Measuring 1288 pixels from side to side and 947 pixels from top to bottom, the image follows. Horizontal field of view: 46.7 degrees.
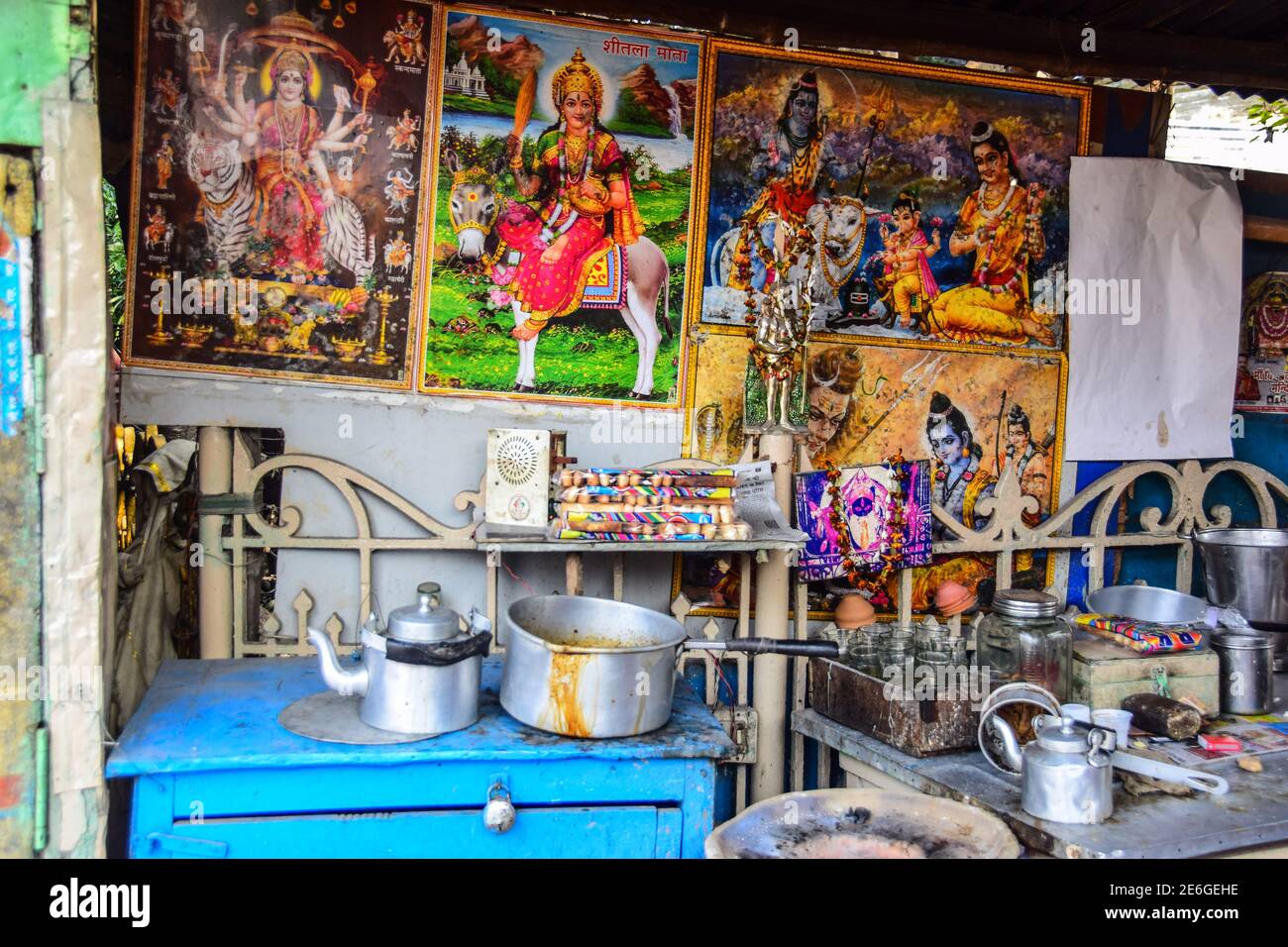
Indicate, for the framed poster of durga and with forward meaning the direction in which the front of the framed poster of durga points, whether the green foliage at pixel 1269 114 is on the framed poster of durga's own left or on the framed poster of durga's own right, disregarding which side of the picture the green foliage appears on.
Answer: on the framed poster of durga's own left

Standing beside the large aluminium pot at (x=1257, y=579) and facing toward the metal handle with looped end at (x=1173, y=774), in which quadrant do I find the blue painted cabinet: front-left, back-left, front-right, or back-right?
front-right

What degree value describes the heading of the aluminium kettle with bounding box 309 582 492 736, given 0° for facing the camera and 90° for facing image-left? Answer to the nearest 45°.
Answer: approximately 90°

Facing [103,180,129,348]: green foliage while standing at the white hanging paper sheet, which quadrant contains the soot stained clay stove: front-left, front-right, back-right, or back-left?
front-left

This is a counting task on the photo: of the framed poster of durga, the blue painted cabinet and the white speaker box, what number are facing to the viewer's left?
0

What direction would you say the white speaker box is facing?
toward the camera

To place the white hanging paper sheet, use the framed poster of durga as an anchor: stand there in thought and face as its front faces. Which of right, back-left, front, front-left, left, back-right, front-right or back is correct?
left

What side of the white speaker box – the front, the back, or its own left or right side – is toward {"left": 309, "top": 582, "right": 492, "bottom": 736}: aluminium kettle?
front

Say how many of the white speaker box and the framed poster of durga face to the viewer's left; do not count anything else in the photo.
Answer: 0
